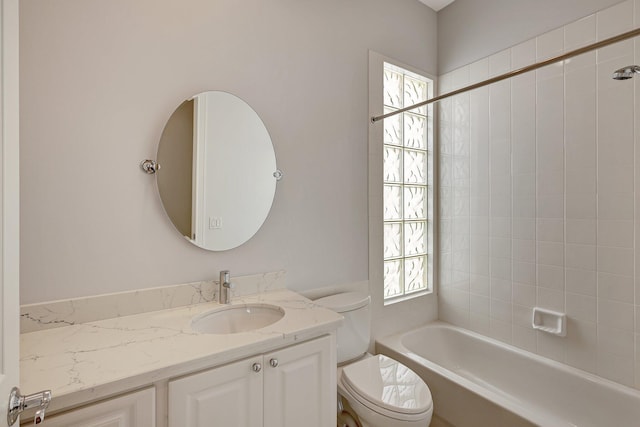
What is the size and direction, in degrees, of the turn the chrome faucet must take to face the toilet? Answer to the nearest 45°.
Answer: approximately 45° to its left

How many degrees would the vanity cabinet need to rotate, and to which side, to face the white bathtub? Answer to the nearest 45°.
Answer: approximately 45° to its left

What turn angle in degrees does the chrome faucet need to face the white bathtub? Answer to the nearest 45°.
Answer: approximately 45° to its left

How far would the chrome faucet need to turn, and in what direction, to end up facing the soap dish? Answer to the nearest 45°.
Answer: approximately 45° to its left

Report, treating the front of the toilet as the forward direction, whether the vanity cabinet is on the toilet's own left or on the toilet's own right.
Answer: on the toilet's own right

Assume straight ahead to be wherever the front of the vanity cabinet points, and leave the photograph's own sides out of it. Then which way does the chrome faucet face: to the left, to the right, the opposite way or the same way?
the same way

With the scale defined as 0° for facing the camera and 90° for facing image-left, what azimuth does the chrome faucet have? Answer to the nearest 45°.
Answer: approximately 315°

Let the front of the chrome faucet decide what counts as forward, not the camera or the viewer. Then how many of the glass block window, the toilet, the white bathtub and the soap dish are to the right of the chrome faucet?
0

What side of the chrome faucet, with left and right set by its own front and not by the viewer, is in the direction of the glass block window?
left

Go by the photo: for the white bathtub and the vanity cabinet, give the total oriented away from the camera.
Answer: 0

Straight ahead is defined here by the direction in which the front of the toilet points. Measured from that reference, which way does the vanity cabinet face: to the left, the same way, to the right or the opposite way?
the same way

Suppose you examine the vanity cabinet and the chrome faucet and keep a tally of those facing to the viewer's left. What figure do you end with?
0

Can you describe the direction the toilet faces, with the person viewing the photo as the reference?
facing the viewer and to the right of the viewer

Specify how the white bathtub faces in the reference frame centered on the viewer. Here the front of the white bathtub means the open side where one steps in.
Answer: facing the viewer and to the left of the viewer

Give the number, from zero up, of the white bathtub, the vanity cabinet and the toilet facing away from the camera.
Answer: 0

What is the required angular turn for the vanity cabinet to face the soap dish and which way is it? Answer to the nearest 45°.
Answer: approximately 45° to its left
